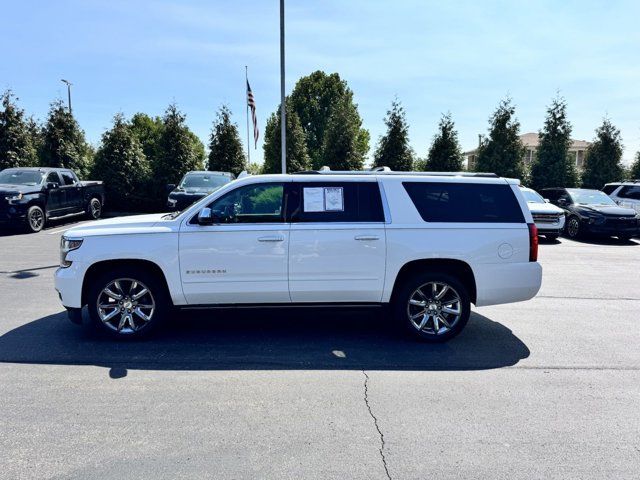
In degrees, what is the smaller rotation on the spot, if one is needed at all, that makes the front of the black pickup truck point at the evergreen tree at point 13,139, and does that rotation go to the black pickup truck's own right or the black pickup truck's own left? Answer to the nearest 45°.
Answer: approximately 135° to the black pickup truck's own right

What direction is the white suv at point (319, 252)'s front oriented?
to the viewer's left

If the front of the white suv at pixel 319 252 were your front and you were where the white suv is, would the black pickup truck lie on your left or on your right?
on your right

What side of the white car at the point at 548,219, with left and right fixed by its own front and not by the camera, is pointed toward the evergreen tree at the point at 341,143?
back

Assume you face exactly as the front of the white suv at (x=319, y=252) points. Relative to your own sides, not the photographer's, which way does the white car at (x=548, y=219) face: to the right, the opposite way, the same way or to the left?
to the left

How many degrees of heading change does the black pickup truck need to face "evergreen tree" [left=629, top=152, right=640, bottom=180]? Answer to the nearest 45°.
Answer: approximately 135° to its left

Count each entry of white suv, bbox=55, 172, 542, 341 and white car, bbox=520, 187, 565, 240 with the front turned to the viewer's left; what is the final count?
1

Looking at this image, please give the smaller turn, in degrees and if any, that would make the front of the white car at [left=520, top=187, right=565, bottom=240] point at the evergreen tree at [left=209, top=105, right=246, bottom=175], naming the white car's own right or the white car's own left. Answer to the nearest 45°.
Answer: approximately 135° to the white car's own right

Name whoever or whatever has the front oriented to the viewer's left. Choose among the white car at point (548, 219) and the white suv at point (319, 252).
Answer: the white suv

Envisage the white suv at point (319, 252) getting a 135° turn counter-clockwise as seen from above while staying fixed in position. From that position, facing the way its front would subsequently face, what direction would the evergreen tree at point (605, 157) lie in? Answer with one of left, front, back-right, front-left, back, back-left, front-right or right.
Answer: left

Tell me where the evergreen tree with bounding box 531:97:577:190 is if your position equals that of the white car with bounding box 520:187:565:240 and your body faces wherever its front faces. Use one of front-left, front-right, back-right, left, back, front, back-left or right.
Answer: back-left

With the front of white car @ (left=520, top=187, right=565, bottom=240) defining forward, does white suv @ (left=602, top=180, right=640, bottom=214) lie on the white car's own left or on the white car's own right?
on the white car's own left

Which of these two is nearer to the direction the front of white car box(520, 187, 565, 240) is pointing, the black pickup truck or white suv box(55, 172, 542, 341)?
the white suv
